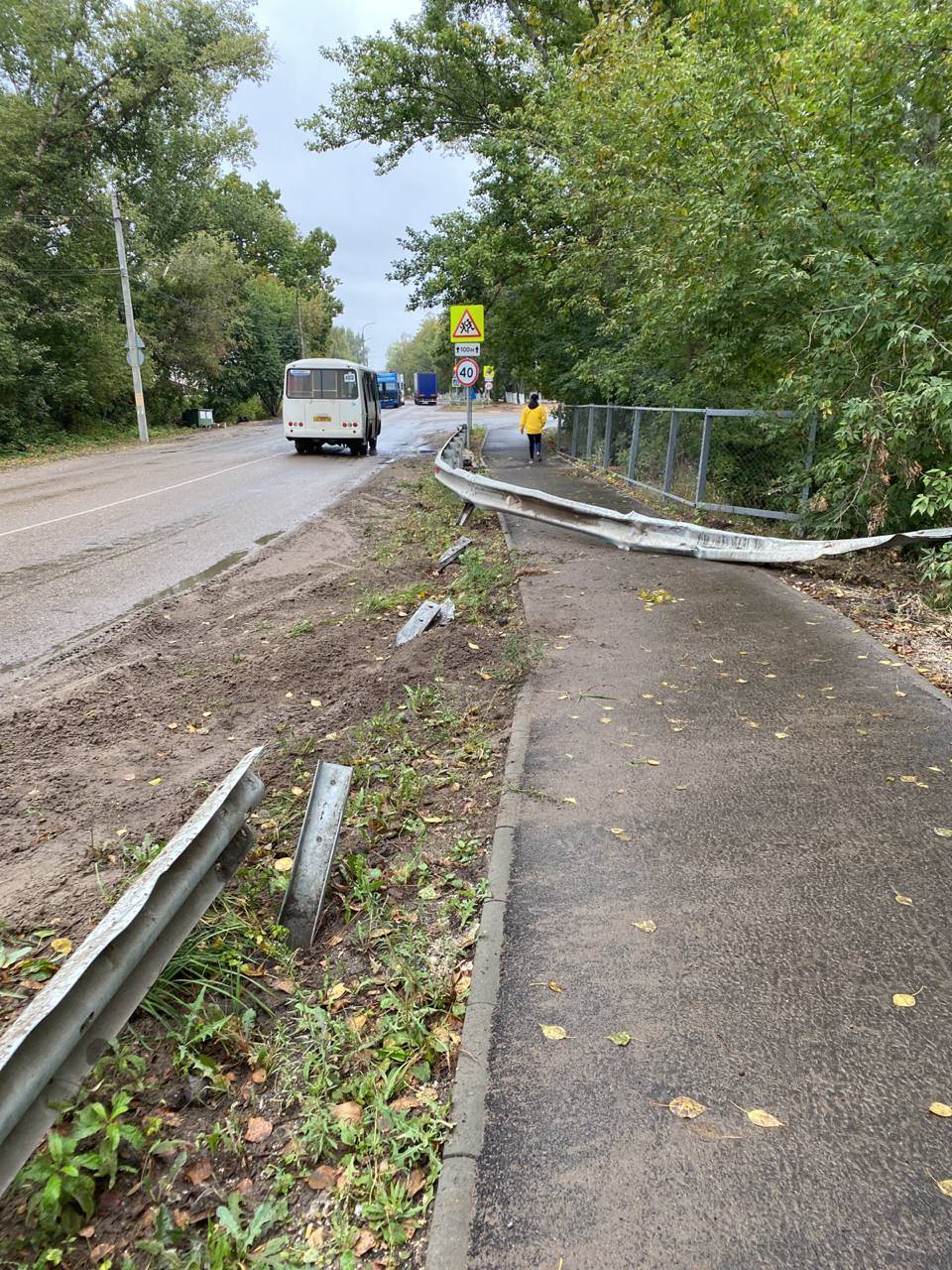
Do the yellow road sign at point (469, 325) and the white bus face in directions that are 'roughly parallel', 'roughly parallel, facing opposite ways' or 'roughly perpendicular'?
roughly parallel, facing opposite ways

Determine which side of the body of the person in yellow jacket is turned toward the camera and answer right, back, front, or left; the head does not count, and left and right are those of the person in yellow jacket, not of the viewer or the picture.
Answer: back

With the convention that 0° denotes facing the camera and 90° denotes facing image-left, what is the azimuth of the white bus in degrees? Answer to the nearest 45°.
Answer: approximately 180°

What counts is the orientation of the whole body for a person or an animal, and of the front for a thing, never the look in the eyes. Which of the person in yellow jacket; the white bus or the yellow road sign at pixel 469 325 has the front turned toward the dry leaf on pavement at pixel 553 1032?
the yellow road sign

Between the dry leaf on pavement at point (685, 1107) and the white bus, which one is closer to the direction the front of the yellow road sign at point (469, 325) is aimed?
the dry leaf on pavement

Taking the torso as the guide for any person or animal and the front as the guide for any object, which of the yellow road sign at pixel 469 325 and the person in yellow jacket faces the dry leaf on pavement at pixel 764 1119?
the yellow road sign

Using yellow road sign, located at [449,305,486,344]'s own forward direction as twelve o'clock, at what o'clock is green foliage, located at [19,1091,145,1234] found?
The green foliage is roughly at 12 o'clock from the yellow road sign.

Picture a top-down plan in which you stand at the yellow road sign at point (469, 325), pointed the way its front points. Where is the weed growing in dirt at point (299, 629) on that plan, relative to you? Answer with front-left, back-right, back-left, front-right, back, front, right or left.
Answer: front

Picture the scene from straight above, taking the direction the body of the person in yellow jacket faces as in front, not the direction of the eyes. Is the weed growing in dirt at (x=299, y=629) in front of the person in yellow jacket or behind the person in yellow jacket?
behind

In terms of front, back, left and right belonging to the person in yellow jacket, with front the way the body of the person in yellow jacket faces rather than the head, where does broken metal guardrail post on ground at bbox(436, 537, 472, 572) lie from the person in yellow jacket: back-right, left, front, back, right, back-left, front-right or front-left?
back
